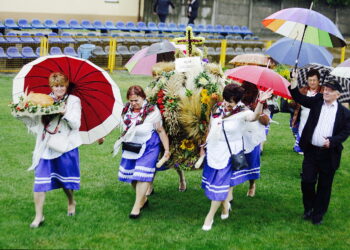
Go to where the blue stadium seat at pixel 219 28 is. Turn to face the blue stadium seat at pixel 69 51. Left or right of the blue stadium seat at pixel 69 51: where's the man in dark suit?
left

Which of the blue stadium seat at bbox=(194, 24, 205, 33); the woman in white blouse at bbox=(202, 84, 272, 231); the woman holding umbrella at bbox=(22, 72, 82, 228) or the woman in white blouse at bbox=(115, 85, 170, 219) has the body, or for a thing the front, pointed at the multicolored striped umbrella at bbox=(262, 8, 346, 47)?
the blue stadium seat

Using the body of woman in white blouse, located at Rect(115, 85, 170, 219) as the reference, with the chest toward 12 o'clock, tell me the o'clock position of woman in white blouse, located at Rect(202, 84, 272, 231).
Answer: woman in white blouse, located at Rect(202, 84, 272, 231) is roughly at 8 o'clock from woman in white blouse, located at Rect(115, 85, 170, 219).

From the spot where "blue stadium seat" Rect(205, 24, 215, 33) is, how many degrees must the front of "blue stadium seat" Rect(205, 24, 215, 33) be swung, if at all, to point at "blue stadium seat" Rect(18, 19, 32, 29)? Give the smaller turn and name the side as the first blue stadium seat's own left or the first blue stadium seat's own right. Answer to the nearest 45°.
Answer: approximately 45° to the first blue stadium seat's own right

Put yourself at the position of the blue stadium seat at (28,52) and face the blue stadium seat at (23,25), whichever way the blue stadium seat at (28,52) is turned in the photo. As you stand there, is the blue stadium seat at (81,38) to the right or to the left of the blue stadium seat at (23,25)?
right

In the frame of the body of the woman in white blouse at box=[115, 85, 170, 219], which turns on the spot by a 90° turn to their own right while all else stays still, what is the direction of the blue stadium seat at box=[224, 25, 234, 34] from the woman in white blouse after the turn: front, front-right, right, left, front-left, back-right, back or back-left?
front-right

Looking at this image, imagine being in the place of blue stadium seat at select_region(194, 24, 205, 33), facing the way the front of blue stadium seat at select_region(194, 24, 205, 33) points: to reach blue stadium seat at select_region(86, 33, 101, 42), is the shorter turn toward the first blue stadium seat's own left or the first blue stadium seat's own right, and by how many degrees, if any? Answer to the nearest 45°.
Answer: approximately 45° to the first blue stadium seat's own right

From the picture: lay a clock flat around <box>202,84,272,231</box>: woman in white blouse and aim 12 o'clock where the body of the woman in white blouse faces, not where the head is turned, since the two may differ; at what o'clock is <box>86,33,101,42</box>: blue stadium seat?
The blue stadium seat is roughly at 4 o'clock from the woman in white blouse.

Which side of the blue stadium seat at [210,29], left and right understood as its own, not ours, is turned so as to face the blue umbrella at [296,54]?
front

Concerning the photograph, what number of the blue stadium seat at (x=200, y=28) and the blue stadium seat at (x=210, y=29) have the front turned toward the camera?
2

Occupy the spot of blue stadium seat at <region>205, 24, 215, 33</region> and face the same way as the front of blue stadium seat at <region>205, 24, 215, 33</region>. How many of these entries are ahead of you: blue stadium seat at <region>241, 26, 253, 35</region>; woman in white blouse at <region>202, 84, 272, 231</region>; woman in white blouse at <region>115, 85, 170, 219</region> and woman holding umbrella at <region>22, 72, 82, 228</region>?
3
